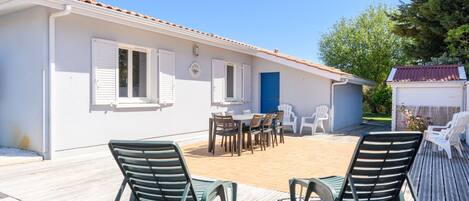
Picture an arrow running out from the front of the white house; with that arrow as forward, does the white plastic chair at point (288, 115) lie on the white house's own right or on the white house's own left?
on the white house's own left

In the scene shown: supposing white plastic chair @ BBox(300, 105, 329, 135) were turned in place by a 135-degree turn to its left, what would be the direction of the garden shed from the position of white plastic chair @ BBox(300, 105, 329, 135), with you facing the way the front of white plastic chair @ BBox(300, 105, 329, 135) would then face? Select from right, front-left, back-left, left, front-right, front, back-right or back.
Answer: front

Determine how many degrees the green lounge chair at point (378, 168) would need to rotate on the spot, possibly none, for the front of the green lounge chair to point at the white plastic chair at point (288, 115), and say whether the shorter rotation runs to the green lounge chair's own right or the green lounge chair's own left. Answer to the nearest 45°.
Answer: approximately 45° to the green lounge chair's own right

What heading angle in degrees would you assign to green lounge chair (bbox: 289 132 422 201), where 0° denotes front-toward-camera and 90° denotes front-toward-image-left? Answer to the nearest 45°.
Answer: approximately 135°

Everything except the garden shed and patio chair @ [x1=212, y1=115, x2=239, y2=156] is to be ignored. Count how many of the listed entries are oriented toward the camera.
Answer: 1

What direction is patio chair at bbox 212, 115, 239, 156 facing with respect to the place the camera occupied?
facing away from the viewer and to the right of the viewer

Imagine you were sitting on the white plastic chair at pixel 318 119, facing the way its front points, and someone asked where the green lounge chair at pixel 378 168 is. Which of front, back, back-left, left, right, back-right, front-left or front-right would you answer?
front-left

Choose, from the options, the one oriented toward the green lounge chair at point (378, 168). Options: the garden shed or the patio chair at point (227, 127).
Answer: the garden shed

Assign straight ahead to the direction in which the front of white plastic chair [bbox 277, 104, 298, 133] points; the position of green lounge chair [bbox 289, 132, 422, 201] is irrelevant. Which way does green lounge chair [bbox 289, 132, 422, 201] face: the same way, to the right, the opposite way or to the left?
the opposite way

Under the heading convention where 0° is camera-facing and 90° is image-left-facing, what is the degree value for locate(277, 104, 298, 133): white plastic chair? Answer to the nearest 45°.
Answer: approximately 315°

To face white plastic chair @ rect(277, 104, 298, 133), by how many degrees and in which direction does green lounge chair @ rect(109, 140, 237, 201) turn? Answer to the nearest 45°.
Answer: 0° — it already faces it

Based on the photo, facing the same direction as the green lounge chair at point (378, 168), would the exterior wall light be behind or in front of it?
in front

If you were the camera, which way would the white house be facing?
facing the viewer and to the right of the viewer

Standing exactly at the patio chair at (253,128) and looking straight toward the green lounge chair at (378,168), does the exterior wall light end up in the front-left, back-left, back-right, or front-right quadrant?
back-right

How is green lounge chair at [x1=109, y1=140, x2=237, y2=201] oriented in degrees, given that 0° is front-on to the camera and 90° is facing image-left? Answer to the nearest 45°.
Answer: approximately 225°
